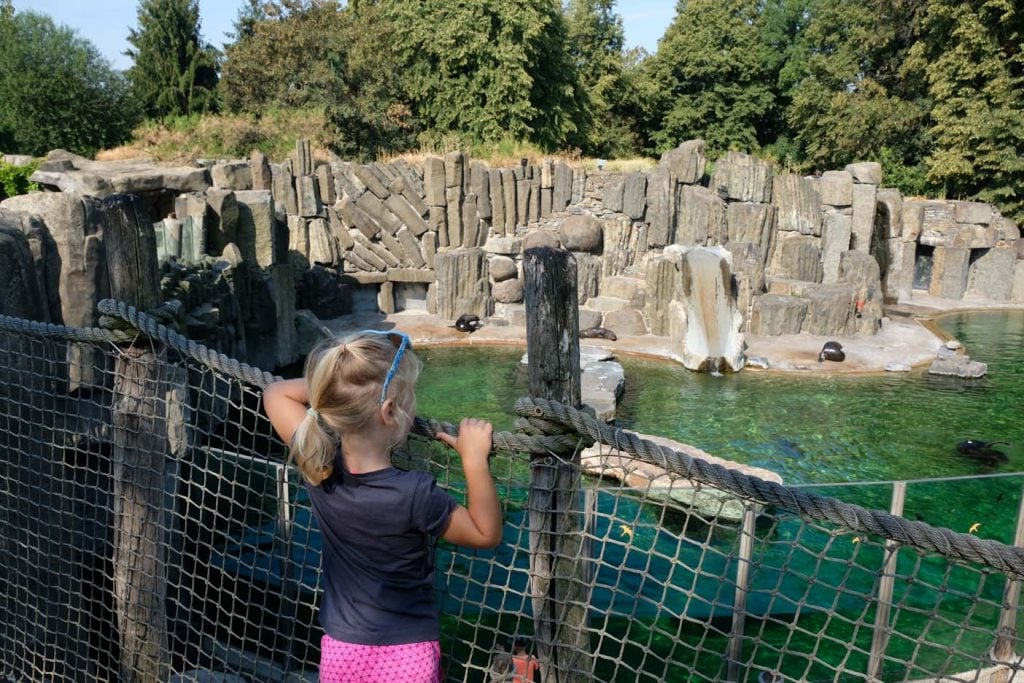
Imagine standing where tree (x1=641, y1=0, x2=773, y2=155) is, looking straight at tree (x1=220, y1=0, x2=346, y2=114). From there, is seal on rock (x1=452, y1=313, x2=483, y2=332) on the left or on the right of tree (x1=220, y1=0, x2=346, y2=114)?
left

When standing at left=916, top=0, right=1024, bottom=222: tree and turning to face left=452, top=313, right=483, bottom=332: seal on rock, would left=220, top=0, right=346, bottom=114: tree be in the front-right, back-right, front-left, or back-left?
front-right

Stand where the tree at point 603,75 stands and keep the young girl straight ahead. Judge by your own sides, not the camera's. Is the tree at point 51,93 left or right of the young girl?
right
